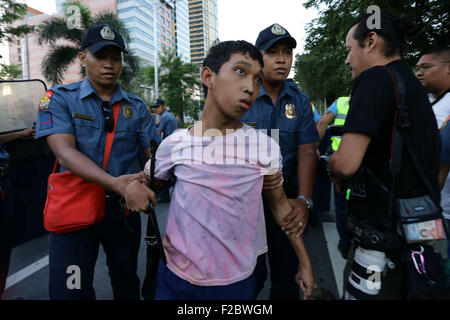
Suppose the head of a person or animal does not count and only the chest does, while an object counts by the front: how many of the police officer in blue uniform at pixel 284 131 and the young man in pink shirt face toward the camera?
2

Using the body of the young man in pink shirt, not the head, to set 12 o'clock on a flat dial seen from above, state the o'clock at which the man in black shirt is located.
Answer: The man in black shirt is roughly at 9 o'clock from the young man in pink shirt.

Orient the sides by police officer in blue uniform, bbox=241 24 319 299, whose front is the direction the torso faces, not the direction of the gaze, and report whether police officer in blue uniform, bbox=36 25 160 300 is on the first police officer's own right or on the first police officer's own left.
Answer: on the first police officer's own right

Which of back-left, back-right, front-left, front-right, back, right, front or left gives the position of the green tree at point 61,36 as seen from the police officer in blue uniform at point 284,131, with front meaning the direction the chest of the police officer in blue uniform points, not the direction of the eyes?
back-right

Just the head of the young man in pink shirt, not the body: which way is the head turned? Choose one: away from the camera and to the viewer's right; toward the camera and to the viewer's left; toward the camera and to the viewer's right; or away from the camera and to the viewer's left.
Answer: toward the camera and to the viewer's right

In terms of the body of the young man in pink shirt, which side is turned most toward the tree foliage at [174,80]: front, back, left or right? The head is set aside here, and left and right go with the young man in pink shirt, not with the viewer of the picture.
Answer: back

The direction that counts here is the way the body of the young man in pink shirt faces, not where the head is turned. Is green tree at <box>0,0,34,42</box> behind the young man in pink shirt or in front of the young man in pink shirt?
behind

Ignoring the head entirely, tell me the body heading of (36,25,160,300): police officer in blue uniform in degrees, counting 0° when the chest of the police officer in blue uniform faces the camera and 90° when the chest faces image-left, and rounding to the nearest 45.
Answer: approximately 315°

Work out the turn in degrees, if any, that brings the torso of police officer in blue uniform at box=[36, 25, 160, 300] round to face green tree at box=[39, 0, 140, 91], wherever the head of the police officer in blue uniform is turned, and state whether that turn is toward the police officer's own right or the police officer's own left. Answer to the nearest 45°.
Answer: approximately 135° to the police officer's own left

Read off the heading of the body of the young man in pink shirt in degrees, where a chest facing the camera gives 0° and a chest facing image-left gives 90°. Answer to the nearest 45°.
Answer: approximately 0°
